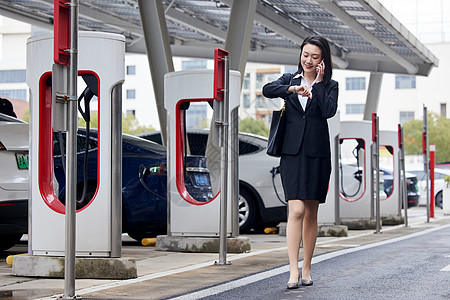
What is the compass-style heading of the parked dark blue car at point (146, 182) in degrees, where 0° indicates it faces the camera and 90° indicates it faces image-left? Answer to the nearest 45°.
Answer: approximately 135°

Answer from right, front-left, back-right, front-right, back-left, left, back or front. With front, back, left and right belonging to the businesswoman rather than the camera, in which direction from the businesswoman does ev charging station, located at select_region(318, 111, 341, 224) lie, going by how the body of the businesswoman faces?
back

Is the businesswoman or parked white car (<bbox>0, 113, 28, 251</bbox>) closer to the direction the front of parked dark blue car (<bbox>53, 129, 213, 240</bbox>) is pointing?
the parked white car

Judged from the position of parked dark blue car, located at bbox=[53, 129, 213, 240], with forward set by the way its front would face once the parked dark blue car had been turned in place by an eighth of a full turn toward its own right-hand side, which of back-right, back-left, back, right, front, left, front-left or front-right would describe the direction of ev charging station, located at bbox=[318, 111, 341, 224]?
front-right

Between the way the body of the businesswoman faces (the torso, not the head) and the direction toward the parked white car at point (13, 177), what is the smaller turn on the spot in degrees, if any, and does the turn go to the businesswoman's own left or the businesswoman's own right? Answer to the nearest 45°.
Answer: approximately 135° to the businesswoman's own right

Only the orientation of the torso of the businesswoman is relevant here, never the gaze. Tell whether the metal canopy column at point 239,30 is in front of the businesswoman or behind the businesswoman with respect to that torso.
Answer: behind
